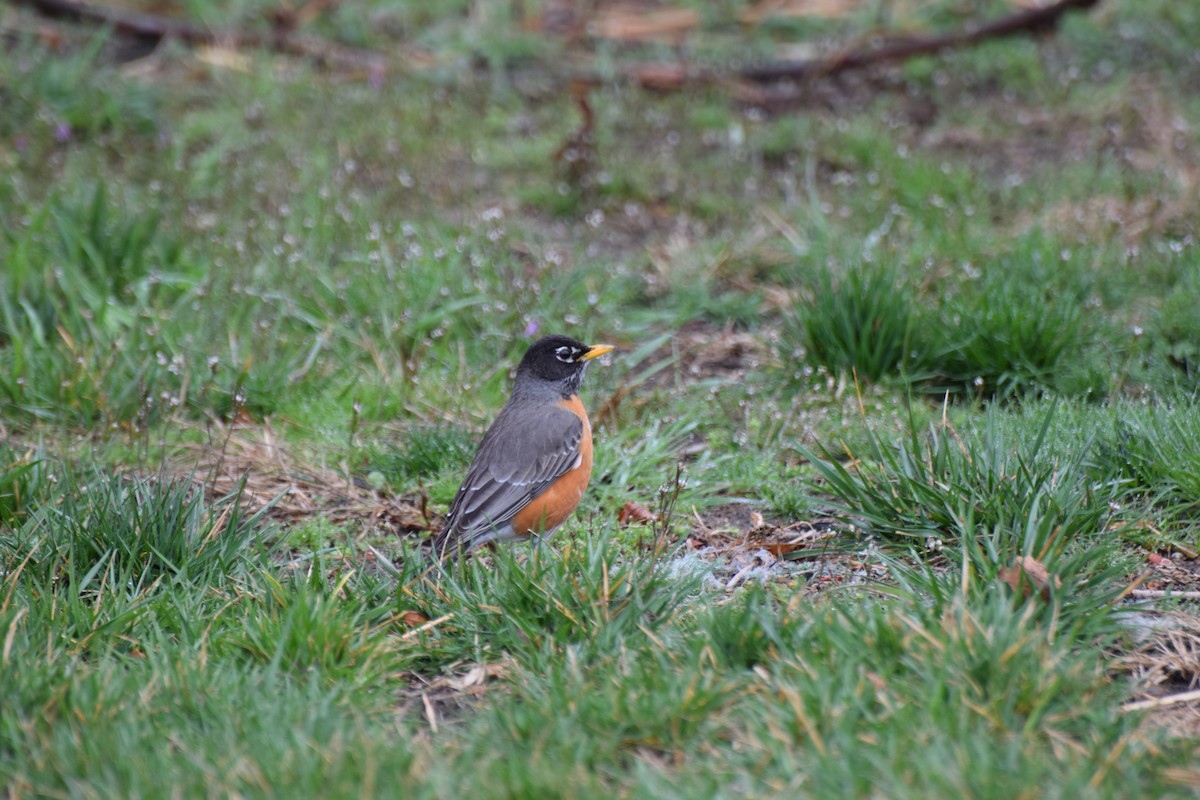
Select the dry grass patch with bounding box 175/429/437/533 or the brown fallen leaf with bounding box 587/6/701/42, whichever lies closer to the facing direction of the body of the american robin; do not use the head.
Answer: the brown fallen leaf

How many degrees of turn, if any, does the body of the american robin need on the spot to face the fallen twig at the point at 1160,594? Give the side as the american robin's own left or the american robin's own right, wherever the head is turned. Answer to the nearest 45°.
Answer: approximately 45° to the american robin's own right

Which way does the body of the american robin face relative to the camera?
to the viewer's right

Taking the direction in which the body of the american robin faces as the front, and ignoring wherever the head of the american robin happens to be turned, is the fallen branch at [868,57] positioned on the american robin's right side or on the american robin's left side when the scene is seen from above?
on the american robin's left side

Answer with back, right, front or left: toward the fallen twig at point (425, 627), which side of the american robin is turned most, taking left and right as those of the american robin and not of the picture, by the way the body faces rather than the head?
right

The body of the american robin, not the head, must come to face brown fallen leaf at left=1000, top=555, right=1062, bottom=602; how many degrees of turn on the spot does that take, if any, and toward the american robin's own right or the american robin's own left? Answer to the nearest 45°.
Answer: approximately 45° to the american robin's own right
